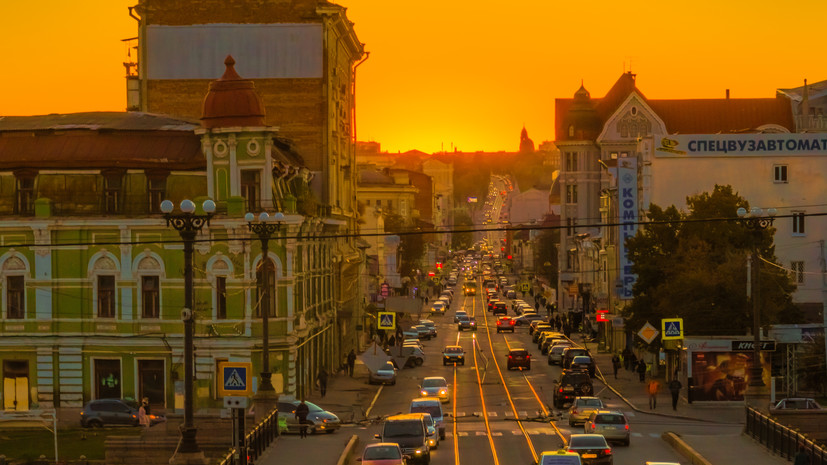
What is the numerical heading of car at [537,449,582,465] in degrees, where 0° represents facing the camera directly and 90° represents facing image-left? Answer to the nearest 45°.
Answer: approximately 180°

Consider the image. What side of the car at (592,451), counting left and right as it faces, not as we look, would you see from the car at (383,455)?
left

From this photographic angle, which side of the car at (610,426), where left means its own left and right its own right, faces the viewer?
back

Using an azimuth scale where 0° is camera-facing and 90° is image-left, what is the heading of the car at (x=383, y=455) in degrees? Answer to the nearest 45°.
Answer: approximately 0°

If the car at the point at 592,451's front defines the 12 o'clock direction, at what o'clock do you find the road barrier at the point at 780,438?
The road barrier is roughly at 2 o'clock from the car.

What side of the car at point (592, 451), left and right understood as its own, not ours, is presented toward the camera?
back

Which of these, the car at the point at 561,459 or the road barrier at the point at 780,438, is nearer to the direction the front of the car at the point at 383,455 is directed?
the car

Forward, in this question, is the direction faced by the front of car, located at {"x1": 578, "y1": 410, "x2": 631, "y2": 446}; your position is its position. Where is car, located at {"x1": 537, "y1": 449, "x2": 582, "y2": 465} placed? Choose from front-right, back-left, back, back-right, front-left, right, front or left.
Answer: back

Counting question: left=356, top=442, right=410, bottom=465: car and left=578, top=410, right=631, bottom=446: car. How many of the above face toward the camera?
1

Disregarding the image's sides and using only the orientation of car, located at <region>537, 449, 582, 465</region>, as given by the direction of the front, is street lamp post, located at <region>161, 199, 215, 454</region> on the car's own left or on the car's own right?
on the car's own left
